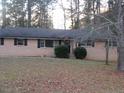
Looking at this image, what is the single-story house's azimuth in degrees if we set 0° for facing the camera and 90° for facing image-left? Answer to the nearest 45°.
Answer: approximately 0°

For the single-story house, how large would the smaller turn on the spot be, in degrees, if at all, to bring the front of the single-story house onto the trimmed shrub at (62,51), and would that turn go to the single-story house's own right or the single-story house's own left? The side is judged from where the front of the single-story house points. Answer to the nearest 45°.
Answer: approximately 45° to the single-story house's own left
